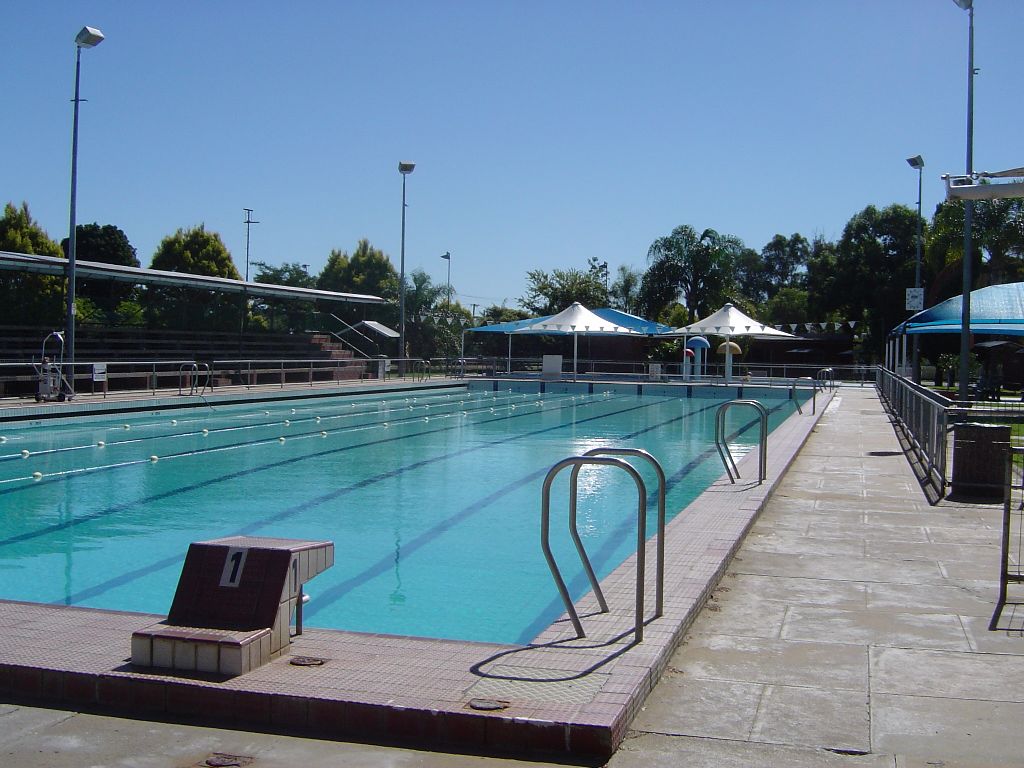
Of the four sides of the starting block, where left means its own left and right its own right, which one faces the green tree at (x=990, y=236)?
front

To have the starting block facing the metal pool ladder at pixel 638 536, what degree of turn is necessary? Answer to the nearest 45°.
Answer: approximately 45° to its right

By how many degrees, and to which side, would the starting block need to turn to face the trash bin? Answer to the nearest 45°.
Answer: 0° — it already faces it

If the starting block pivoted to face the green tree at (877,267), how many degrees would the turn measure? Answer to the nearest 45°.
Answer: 0° — it already faces it

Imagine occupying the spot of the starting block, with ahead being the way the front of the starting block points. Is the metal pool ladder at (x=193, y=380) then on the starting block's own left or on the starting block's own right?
on the starting block's own left

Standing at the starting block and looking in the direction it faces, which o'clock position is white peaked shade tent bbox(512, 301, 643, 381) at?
The white peaked shade tent is roughly at 11 o'clock from the starting block.

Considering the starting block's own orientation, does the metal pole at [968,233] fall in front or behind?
in front

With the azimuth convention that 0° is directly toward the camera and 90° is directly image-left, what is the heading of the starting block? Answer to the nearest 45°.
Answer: approximately 225°

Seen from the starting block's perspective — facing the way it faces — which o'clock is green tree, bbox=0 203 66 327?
The green tree is roughly at 10 o'clock from the starting block.

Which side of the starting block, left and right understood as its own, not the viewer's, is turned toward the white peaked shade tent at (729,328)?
front

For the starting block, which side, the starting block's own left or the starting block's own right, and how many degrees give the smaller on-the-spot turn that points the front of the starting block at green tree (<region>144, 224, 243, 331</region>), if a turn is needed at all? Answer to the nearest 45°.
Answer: approximately 45° to the starting block's own left

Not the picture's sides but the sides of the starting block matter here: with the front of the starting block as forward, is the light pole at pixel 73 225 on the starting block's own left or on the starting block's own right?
on the starting block's own left

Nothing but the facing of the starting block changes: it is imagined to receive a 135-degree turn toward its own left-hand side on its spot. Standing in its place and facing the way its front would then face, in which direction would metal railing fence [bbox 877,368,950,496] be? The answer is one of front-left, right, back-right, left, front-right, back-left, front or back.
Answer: back-right
